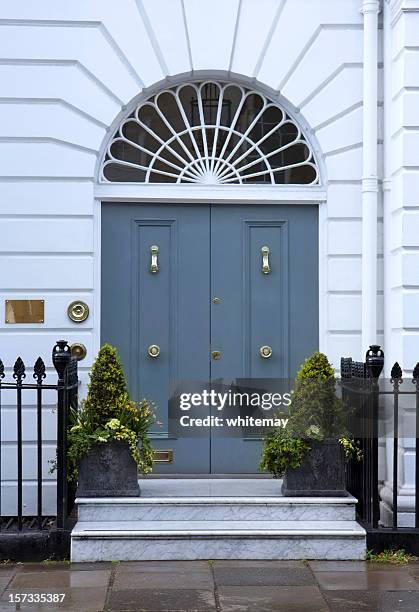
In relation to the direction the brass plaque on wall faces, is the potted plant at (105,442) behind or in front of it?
in front

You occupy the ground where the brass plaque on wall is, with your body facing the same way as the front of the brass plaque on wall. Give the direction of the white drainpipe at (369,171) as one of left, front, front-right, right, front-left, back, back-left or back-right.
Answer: left

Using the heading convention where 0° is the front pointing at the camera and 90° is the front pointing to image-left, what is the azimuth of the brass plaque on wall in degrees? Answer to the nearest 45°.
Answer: approximately 0°

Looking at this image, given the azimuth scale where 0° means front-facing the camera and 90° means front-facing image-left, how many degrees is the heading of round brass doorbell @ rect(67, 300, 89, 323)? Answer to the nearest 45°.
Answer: approximately 0°

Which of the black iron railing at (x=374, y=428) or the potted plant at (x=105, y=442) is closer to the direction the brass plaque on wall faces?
the potted plant

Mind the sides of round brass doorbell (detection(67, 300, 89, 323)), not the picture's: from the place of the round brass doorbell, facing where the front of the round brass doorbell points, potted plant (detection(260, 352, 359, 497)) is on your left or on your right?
on your left

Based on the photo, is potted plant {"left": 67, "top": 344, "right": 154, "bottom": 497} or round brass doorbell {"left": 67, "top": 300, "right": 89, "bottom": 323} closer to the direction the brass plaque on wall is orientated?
the potted plant

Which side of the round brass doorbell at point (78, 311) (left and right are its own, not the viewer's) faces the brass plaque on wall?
right

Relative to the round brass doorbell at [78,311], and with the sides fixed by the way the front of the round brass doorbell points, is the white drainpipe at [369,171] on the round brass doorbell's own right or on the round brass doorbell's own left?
on the round brass doorbell's own left

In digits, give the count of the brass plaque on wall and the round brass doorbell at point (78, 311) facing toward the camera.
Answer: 2
